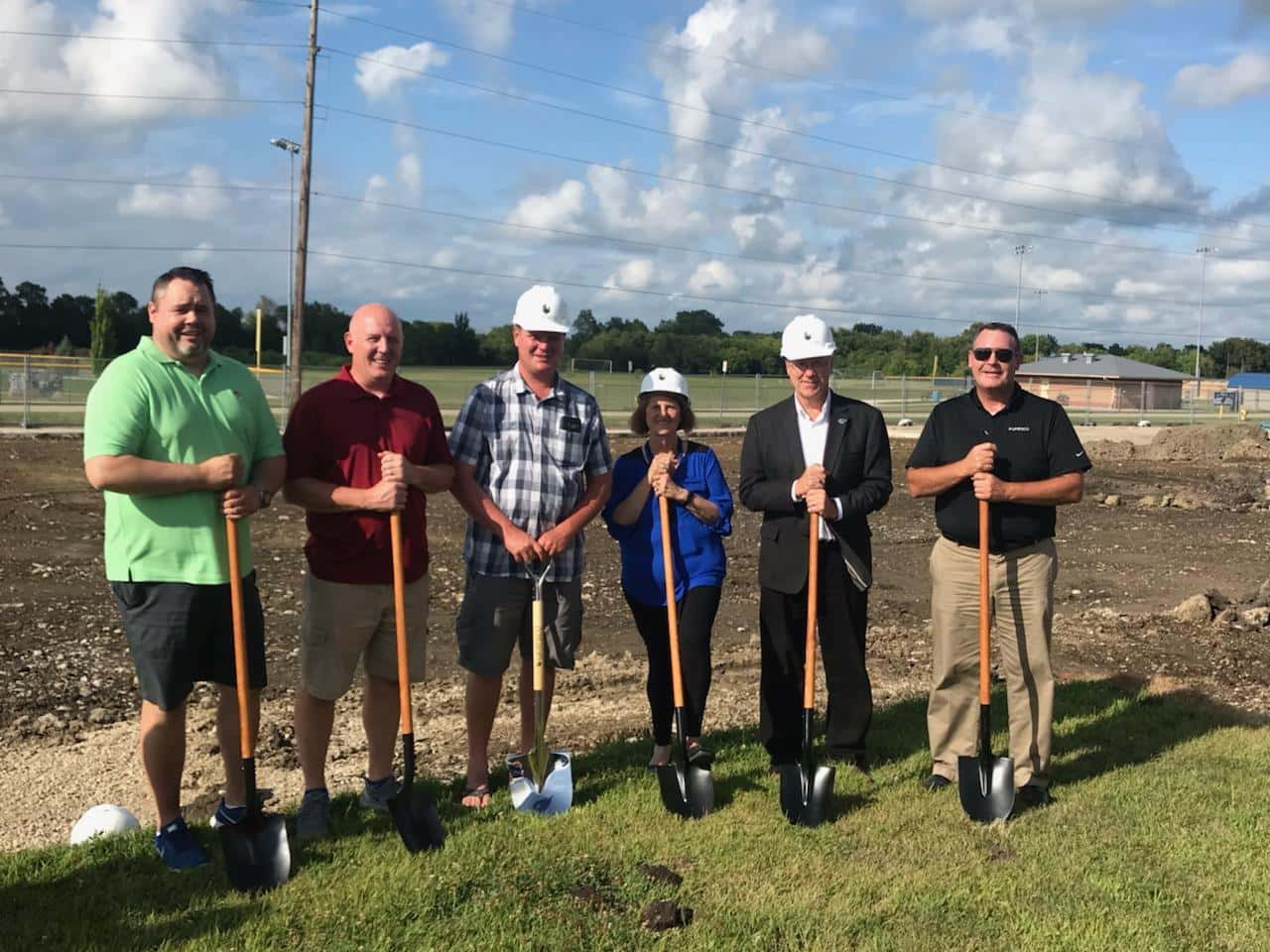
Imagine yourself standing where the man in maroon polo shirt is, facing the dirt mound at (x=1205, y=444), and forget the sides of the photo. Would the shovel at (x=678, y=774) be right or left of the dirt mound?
right

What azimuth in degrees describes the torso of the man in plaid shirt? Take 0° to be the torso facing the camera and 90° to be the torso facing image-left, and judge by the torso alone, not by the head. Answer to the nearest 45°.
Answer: approximately 0°

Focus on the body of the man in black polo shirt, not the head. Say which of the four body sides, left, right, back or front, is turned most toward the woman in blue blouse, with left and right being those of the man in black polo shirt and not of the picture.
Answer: right

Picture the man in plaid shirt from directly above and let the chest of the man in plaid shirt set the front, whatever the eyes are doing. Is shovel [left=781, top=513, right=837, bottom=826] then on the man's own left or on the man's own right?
on the man's own left

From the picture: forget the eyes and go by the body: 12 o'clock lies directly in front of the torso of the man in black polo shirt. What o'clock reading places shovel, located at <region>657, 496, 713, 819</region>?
The shovel is roughly at 2 o'clock from the man in black polo shirt.

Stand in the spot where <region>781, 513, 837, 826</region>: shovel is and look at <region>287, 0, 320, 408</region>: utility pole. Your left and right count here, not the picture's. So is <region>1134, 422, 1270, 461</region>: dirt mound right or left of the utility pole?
right

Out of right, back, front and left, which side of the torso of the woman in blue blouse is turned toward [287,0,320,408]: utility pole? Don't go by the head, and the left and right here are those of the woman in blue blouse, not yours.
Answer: back
